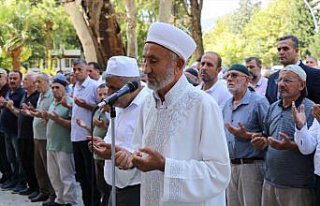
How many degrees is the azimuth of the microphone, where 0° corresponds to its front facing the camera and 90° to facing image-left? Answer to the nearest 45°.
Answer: approximately 270°

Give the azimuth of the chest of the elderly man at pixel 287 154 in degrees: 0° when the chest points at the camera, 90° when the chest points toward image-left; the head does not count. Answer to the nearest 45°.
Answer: approximately 45°

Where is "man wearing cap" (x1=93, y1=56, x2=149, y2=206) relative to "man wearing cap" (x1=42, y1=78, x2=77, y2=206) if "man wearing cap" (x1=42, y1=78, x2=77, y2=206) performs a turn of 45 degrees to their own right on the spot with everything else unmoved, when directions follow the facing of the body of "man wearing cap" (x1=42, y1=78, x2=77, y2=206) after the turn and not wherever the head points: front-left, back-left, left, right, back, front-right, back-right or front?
left

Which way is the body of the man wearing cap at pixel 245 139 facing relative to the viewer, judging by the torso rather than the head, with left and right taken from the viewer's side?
facing the viewer and to the left of the viewer

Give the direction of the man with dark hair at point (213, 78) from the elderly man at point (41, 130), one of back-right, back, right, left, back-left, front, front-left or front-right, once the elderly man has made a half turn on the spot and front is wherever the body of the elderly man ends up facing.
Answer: right

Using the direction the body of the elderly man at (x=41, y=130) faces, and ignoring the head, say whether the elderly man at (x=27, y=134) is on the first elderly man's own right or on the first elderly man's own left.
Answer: on the first elderly man's own right

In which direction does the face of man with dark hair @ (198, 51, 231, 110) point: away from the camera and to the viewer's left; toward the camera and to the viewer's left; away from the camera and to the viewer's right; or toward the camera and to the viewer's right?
toward the camera and to the viewer's left

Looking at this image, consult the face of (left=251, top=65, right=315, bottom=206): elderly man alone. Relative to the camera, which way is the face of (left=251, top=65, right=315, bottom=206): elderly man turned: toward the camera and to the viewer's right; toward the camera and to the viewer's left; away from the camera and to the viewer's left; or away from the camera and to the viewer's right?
toward the camera and to the viewer's left

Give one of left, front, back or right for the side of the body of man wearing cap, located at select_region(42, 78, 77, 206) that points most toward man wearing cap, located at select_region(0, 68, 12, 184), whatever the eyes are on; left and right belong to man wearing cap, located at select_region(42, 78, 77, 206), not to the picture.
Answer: right

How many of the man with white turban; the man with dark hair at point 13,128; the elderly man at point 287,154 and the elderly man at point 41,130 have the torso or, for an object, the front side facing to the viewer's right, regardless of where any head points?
0

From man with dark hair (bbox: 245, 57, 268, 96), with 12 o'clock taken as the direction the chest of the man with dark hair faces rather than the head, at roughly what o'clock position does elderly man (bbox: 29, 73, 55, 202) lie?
The elderly man is roughly at 1 o'clock from the man with dark hair.
